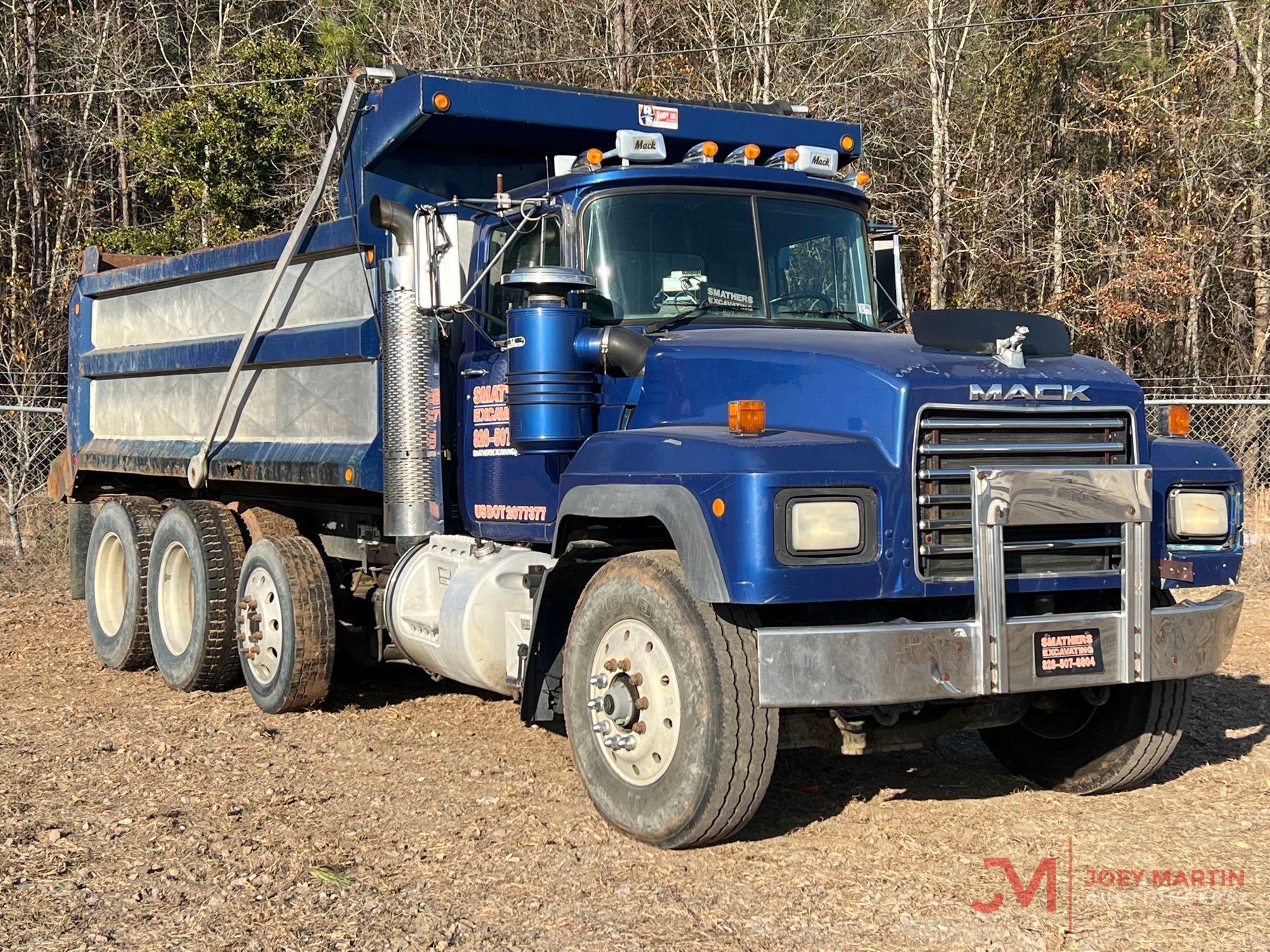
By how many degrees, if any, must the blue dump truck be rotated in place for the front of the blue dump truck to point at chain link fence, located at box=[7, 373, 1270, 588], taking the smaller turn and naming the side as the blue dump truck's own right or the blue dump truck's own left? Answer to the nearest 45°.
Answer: approximately 180°

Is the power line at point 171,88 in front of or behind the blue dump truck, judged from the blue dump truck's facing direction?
behind

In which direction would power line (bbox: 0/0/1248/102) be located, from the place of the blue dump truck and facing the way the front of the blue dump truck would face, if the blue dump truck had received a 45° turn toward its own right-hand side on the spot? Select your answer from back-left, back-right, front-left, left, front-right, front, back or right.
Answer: back

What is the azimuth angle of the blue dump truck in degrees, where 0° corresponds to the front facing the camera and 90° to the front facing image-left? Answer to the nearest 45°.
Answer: approximately 315°
